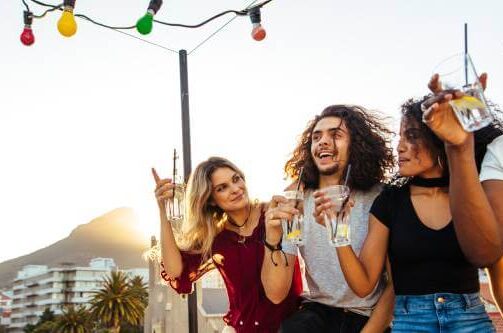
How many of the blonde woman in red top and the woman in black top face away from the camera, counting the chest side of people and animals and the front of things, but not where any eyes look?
0

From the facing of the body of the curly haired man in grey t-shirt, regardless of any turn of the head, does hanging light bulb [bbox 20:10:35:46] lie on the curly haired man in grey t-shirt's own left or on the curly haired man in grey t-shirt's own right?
on the curly haired man in grey t-shirt's own right

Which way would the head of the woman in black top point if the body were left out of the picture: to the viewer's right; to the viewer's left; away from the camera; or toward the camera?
to the viewer's left

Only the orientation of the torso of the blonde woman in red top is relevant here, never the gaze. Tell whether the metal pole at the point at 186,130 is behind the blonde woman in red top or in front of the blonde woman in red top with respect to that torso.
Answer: behind

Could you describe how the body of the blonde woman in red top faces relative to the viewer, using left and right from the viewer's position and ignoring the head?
facing the viewer and to the right of the viewer

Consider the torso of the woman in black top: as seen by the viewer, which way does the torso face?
toward the camera

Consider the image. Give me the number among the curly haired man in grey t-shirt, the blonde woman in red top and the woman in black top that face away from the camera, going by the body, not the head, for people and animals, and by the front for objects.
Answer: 0

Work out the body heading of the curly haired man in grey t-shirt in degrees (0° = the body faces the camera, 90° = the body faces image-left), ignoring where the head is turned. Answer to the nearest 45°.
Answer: approximately 45°
